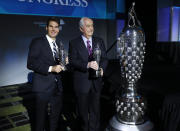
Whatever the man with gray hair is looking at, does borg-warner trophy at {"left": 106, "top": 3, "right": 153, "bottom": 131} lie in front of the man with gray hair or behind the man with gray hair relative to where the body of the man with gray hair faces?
in front

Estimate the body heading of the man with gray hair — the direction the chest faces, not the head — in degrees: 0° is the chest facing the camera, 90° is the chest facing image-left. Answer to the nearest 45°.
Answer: approximately 315°

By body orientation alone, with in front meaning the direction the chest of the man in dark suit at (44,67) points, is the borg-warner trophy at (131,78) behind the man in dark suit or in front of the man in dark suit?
in front
